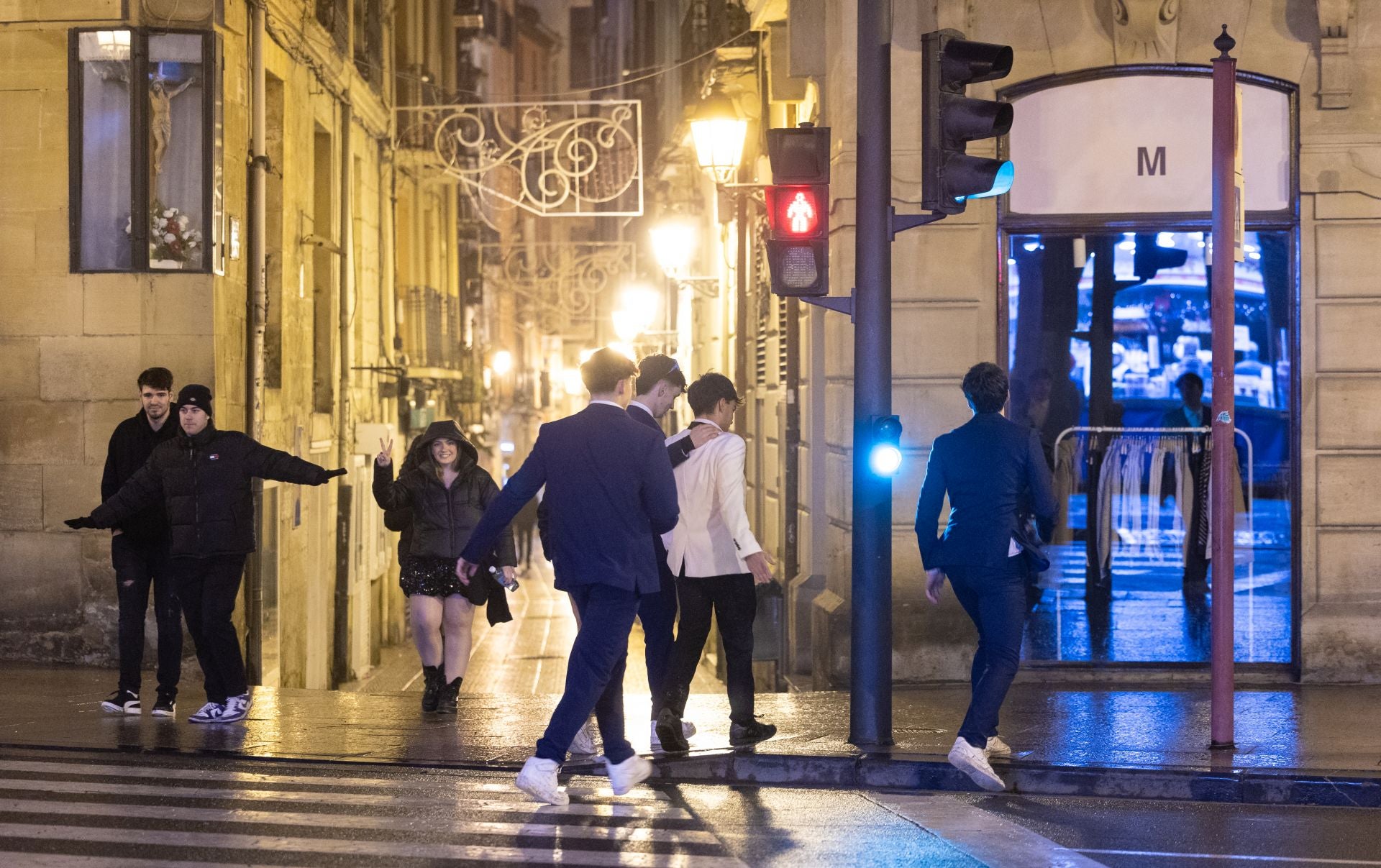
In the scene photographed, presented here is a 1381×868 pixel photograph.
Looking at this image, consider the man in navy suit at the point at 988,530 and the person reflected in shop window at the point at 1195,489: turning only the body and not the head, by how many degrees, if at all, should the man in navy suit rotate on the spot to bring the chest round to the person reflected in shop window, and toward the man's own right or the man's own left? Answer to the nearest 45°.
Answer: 0° — they already face them

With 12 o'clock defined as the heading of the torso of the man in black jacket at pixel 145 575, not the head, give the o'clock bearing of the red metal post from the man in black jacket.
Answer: The red metal post is roughly at 10 o'clock from the man in black jacket.

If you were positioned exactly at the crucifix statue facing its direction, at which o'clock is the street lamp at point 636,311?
The street lamp is roughly at 7 o'clock from the crucifix statue.

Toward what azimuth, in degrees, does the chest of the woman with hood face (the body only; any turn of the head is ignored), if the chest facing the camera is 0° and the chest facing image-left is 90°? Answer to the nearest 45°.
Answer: approximately 0°

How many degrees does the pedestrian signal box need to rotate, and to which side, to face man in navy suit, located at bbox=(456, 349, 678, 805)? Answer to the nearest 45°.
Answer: approximately 45° to its right

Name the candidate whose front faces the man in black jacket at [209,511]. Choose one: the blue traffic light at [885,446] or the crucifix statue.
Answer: the crucifix statue

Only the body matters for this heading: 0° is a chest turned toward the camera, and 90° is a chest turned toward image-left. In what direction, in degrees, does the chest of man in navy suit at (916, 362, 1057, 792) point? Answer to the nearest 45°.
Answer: approximately 180°

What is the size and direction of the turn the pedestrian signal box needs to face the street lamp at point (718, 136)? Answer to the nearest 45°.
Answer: approximately 180°

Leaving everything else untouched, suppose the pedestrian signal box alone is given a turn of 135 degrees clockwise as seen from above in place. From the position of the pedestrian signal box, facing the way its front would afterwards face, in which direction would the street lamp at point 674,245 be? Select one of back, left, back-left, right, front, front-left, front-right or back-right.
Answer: front-right
